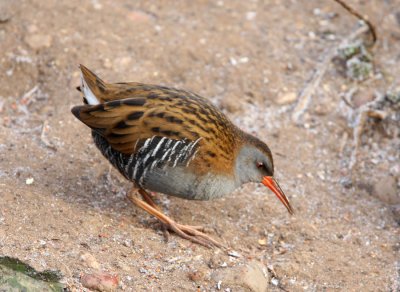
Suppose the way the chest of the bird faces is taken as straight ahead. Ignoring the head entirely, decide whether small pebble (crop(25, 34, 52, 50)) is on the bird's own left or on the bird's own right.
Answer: on the bird's own left

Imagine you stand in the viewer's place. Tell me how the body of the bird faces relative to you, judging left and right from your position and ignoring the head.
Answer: facing to the right of the viewer

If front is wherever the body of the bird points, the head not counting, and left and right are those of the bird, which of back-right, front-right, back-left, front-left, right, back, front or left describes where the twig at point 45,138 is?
back-left

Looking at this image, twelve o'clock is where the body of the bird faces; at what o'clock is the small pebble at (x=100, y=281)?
The small pebble is roughly at 4 o'clock from the bird.

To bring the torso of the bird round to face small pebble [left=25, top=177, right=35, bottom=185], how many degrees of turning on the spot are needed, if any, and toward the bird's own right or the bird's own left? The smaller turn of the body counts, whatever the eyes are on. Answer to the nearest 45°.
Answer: approximately 180°

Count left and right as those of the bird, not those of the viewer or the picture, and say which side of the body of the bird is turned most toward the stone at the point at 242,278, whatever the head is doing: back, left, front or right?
right

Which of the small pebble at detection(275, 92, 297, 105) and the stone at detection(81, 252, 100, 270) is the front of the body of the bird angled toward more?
the small pebble

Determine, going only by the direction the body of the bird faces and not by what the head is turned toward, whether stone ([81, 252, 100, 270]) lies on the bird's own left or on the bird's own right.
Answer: on the bird's own right

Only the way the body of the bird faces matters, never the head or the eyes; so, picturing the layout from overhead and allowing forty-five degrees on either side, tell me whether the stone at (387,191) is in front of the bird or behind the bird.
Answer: in front

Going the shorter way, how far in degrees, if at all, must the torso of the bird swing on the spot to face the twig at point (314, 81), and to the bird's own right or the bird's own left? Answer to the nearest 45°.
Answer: approximately 45° to the bird's own left
